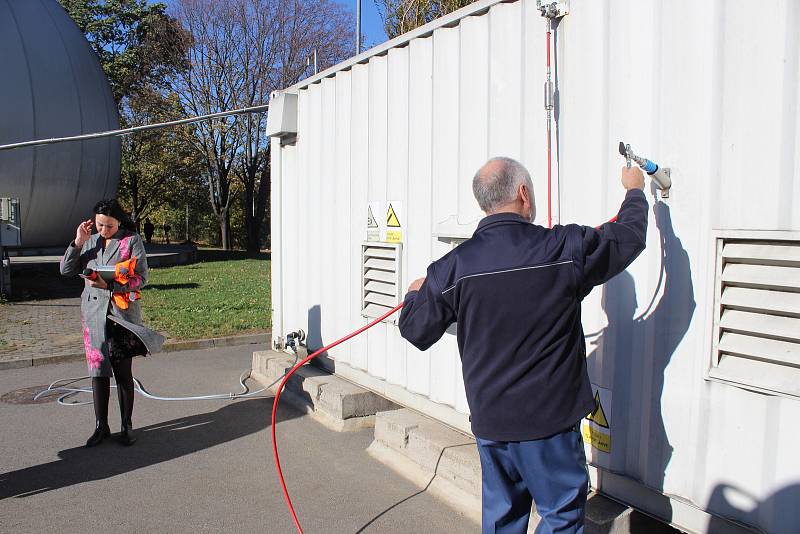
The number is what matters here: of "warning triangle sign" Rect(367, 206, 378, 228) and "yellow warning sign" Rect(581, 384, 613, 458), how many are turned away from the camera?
0

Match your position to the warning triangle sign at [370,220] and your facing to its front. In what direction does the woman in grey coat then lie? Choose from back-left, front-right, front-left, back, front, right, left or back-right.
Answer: front-right

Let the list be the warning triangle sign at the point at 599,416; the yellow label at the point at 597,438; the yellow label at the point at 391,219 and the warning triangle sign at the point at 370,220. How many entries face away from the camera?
0

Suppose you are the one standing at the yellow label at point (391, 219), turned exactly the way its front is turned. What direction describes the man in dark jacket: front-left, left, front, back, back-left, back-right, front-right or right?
front-left

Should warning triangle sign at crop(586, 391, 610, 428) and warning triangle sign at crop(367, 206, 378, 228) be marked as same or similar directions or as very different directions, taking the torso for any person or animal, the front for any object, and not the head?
same or similar directions

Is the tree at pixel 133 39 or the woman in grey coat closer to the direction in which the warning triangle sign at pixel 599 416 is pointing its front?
the woman in grey coat

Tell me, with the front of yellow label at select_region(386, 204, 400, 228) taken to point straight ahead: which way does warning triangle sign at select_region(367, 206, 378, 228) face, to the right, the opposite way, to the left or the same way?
the same way

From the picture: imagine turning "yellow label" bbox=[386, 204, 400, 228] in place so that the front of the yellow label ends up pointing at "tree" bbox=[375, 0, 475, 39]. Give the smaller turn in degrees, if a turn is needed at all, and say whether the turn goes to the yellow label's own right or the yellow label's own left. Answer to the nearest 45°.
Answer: approximately 135° to the yellow label's own right

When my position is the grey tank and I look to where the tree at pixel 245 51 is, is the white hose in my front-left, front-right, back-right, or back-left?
back-right

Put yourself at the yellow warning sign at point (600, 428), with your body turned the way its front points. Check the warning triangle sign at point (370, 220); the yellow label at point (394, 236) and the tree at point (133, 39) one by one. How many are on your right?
3

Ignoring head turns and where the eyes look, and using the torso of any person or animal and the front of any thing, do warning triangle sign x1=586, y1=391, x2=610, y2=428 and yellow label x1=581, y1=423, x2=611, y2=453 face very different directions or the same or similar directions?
same or similar directions

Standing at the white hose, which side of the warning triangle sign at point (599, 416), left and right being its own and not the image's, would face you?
right

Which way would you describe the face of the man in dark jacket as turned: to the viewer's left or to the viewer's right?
to the viewer's right

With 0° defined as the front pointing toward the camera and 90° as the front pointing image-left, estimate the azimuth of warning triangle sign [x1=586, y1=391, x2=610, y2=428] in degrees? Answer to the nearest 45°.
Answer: approximately 45°

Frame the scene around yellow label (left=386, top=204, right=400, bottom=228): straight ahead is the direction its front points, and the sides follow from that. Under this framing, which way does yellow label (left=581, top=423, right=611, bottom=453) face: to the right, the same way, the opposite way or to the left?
the same way

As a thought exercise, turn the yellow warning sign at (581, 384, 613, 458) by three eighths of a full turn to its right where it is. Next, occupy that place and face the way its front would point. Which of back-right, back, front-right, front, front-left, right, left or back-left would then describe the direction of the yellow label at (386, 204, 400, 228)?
front-left

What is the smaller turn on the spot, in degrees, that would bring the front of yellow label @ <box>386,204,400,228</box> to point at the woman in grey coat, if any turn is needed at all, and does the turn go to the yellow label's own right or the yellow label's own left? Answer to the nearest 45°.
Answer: approximately 45° to the yellow label's own right

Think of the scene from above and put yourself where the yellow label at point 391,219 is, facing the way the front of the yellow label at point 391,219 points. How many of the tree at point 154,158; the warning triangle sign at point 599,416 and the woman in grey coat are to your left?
1
